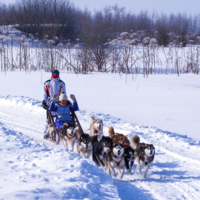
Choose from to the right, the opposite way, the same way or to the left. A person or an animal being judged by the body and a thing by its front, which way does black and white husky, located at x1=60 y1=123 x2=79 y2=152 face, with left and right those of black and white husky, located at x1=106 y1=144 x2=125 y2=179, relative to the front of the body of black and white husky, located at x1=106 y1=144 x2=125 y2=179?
the same way

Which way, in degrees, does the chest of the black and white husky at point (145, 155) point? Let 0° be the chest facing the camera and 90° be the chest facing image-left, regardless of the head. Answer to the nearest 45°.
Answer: approximately 315°

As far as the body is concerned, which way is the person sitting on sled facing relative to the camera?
toward the camera

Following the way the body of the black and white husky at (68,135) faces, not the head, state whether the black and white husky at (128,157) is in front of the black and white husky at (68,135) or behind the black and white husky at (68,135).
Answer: in front

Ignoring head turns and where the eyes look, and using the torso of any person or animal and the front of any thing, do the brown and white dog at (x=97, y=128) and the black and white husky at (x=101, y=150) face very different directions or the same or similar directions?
same or similar directions

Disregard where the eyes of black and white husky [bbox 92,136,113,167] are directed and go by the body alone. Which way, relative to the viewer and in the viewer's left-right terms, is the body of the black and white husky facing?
facing the viewer and to the right of the viewer

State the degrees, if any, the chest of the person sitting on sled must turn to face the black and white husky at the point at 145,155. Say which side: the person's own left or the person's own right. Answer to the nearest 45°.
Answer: approximately 45° to the person's own left
